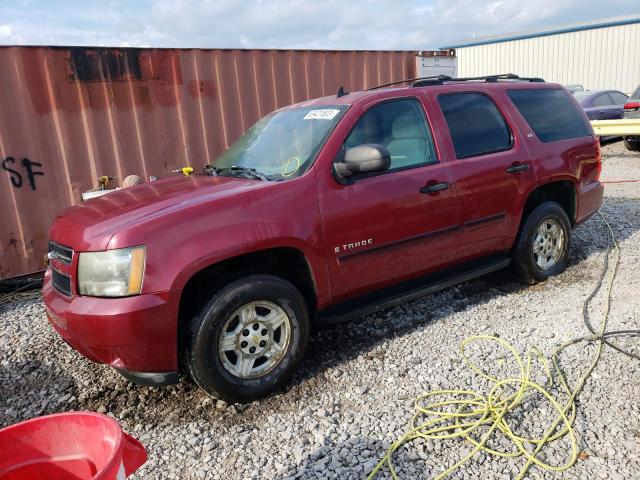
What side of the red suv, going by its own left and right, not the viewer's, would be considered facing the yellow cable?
left

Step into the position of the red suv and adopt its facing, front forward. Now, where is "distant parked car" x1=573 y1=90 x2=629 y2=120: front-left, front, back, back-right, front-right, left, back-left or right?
back

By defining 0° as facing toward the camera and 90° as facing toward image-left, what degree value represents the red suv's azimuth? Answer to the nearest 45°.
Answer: approximately 45°

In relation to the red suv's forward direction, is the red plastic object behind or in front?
in front

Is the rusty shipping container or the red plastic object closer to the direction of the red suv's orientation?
the red plastic object

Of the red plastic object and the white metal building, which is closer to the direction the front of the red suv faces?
the red plastic object

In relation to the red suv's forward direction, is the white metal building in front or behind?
behind

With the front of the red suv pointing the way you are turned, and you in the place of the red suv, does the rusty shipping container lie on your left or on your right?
on your right
